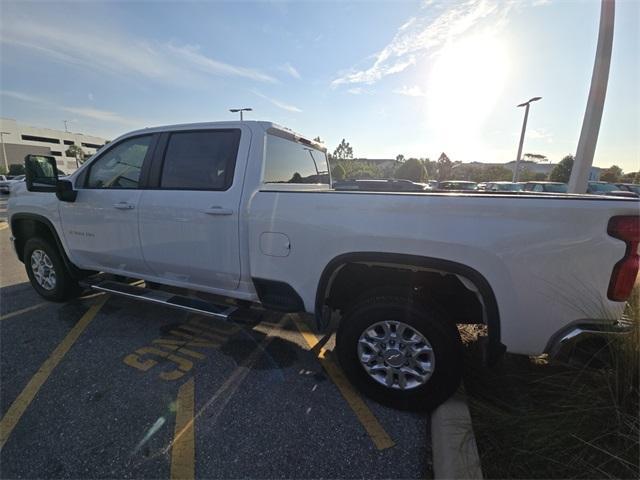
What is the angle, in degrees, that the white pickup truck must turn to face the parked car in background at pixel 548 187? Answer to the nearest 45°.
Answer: approximately 90° to its right

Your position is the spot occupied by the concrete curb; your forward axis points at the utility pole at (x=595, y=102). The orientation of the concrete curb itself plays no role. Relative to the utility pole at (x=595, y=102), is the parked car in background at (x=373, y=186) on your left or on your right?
left

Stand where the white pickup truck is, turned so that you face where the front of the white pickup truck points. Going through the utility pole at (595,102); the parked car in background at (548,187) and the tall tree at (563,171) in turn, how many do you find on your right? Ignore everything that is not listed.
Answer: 3

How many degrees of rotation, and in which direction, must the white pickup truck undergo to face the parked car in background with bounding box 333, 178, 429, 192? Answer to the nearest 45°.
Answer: approximately 45° to its right

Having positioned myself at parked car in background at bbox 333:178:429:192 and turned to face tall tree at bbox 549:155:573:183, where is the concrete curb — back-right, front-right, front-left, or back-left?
back-right

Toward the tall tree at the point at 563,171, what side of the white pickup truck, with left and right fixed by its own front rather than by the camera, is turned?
right

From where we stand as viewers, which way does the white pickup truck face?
facing away from the viewer and to the left of the viewer
